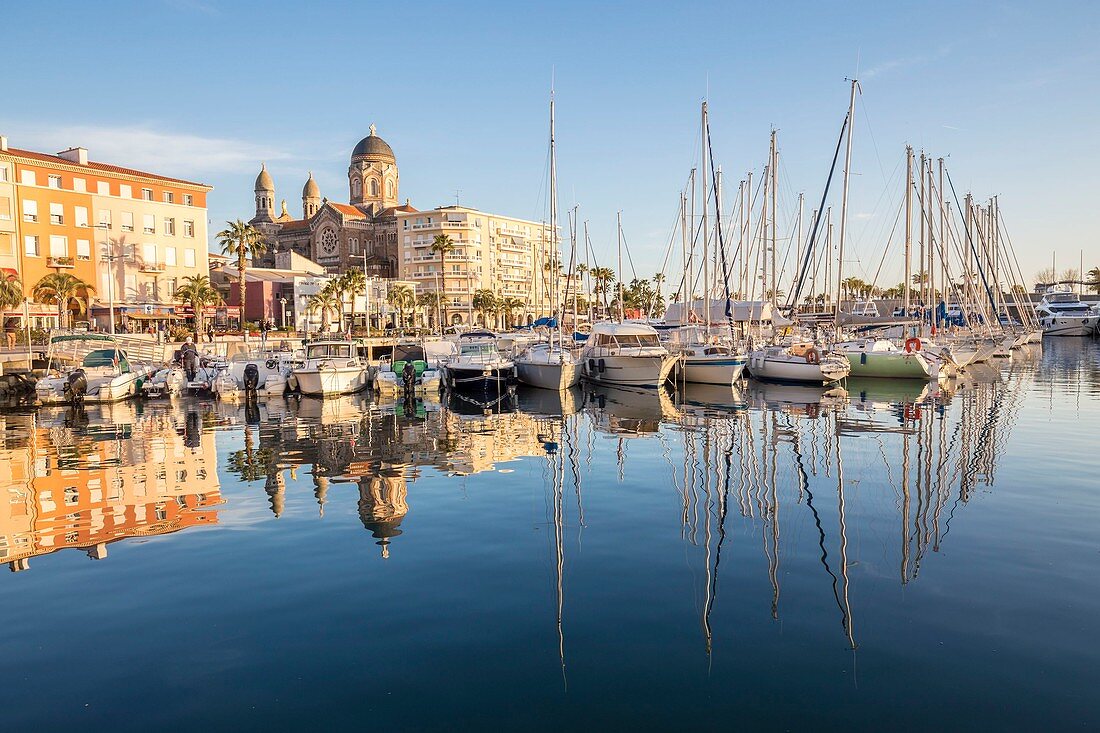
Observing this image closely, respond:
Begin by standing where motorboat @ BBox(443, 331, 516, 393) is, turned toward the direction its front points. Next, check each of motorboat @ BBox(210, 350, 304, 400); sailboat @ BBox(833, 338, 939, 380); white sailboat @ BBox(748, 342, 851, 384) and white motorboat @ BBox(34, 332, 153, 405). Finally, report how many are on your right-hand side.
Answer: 2

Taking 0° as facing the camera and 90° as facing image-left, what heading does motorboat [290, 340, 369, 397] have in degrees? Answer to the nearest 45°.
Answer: approximately 0°

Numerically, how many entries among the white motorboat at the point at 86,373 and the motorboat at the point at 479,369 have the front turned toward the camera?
1

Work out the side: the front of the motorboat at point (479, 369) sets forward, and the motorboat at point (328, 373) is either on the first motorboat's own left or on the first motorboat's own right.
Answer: on the first motorboat's own right

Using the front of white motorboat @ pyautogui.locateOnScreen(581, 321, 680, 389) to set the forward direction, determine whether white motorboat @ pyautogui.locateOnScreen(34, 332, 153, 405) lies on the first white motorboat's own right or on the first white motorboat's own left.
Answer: on the first white motorboat's own right

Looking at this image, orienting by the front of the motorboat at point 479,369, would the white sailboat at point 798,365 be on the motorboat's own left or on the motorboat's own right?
on the motorboat's own left

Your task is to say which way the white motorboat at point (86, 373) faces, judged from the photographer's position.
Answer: facing away from the viewer and to the right of the viewer

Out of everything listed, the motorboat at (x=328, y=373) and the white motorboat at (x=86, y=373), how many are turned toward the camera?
1

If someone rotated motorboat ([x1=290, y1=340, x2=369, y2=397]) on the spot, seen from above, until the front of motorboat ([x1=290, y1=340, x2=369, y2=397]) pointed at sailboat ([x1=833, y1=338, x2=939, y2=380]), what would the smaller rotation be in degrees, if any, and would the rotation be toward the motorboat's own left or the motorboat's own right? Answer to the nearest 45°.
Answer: approximately 90° to the motorboat's own left

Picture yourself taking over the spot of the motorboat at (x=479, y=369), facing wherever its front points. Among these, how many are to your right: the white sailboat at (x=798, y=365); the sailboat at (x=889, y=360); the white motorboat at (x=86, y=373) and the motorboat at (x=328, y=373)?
2

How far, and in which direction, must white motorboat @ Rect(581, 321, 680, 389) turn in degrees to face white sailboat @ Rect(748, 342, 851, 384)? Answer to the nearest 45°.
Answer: approximately 45° to its left
